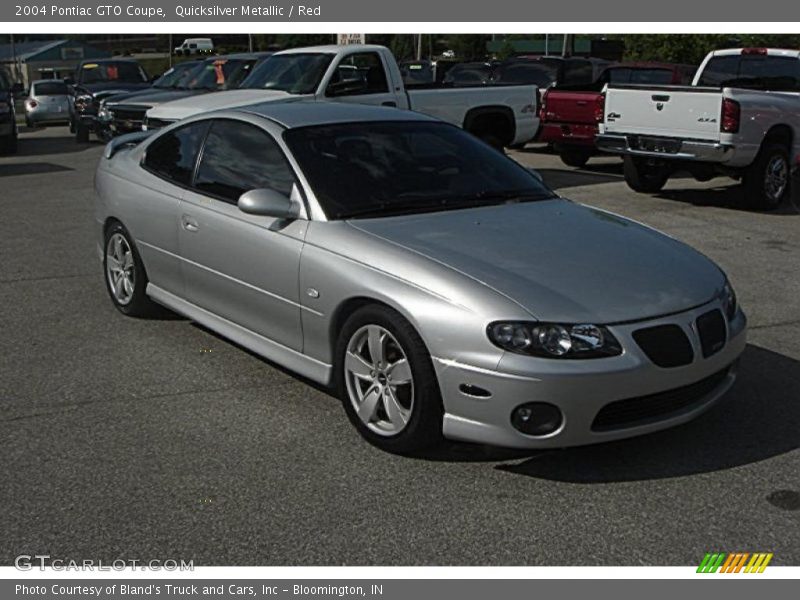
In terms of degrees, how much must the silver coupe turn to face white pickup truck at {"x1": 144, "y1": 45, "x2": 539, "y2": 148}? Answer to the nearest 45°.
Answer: approximately 135° to its left

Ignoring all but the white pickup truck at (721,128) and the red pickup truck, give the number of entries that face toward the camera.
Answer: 0

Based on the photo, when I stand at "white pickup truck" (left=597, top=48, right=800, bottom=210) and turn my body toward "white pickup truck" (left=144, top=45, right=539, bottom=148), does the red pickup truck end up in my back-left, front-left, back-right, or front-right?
front-right

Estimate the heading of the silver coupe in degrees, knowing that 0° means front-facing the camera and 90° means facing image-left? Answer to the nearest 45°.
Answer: approximately 315°

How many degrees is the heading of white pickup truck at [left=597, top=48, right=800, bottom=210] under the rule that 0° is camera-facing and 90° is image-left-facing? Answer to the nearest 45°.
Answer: approximately 225°

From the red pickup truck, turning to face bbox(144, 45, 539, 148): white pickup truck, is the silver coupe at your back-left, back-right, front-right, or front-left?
front-left

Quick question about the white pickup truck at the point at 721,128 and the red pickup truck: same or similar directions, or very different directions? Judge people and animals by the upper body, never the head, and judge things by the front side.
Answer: same or similar directions

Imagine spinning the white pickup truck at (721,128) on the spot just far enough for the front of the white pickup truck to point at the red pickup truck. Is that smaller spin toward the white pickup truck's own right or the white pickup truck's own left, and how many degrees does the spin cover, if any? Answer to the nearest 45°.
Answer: approximately 90° to the white pickup truck's own left

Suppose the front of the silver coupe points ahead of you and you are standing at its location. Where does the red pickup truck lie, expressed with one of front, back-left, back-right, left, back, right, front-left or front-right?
back-left

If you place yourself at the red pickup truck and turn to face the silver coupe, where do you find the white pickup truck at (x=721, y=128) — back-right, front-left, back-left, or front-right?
front-left

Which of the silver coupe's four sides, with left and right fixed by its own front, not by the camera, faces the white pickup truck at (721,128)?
left

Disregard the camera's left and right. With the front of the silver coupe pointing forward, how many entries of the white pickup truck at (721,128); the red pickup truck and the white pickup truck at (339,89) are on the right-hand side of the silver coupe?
0

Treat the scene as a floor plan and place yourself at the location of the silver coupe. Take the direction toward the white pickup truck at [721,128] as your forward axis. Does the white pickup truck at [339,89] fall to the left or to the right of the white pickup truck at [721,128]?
left

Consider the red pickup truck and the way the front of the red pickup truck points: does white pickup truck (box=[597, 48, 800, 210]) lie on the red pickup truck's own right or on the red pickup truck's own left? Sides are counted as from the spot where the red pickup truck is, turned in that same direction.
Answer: on the red pickup truck's own right
